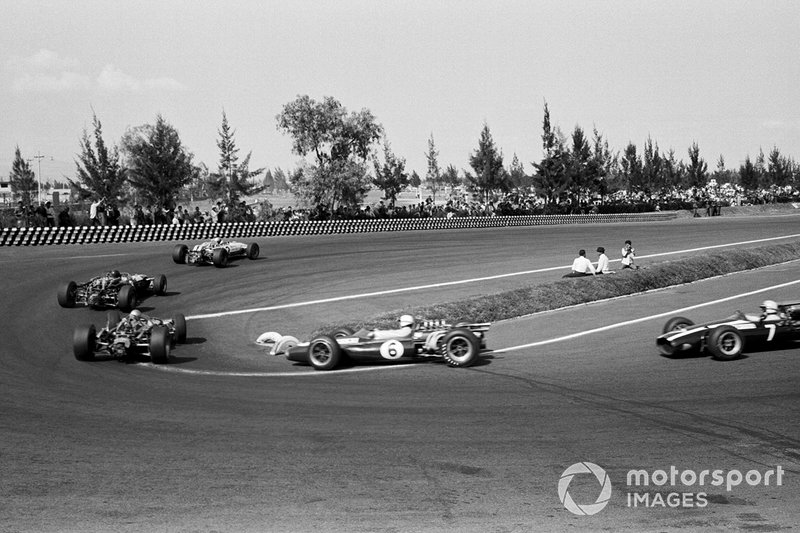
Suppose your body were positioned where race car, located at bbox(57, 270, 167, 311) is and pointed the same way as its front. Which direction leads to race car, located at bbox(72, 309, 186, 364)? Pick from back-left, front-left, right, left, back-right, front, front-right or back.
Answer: back-right

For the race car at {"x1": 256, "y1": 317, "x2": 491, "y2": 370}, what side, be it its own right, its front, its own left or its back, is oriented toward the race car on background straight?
right

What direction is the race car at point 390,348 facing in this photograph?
to the viewer's left

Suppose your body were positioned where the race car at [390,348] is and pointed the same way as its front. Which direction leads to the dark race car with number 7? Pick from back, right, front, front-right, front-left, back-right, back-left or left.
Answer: back

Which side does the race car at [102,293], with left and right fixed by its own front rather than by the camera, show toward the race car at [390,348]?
right
